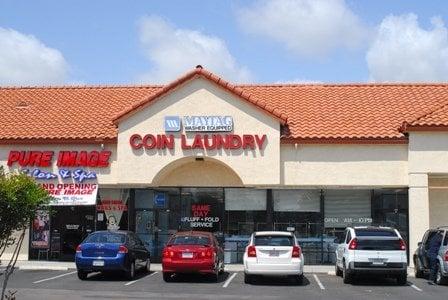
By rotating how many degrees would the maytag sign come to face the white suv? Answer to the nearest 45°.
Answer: approximately 45° to its left

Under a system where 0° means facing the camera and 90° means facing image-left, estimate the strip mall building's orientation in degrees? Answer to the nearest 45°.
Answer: approximately 0°

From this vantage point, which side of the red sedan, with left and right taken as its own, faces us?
back

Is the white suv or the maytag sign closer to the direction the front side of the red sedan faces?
the maytag sign

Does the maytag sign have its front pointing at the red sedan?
yes

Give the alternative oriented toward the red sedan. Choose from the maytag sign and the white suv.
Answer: the maytag sign

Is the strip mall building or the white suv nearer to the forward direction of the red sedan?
the strip mall building

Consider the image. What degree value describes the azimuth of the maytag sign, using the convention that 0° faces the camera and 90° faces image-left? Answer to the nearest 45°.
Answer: approximately 0°

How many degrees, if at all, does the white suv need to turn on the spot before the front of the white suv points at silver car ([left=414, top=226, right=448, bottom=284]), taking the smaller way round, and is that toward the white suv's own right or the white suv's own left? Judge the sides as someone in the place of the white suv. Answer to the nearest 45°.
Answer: approximately 45° to the white suv's own right

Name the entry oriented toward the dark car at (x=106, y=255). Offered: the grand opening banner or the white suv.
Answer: the grand opening banner
